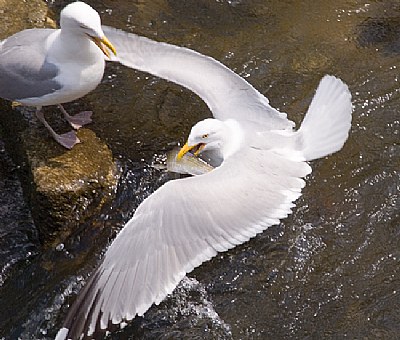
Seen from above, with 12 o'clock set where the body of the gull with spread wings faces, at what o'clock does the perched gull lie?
The perched gull is roughly at 1 o'clock from the gull with spread wings.

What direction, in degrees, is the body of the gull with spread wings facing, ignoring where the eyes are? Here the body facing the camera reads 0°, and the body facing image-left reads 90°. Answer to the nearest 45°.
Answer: approximately 90°

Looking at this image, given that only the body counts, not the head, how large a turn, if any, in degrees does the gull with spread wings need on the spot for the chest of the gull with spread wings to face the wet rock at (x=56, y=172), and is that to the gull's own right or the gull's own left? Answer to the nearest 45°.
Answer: approximately 45° to the gull's own right
